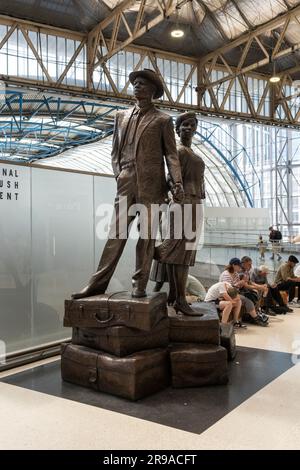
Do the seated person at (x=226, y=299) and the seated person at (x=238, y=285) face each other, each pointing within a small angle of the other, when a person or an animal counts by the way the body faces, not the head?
no

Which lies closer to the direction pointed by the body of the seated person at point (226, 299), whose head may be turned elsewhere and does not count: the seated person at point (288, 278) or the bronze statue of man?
the bronze statue of man

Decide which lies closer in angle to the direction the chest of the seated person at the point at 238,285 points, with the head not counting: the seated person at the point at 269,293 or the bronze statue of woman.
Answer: the bronze statue of woman

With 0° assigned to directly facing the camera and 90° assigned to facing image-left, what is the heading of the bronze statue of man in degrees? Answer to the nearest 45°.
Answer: approximately 45°

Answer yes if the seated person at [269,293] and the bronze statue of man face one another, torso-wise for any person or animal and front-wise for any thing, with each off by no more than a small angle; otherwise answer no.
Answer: no
